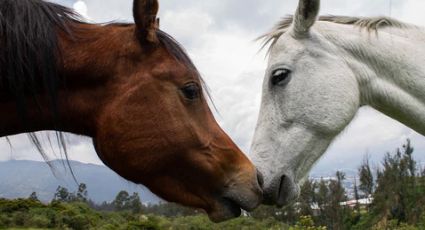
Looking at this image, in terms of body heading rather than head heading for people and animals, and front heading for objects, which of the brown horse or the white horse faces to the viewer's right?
the brown horse

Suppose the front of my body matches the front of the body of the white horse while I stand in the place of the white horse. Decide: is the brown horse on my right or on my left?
on my left

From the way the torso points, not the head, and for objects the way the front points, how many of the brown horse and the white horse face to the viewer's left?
1

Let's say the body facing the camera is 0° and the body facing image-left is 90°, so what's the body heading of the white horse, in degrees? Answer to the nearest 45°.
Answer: approximately 90°

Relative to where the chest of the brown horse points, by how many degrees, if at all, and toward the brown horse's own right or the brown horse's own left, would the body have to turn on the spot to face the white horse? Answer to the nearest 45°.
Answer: approximately 45° to the brown horse's own left

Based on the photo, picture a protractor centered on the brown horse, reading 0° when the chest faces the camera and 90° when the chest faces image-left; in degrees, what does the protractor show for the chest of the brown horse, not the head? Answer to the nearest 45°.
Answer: approximately 270°
